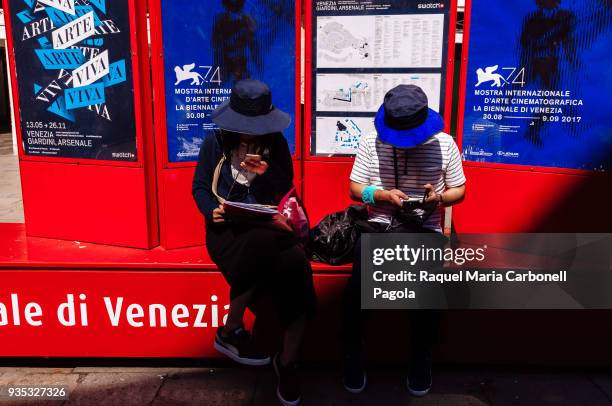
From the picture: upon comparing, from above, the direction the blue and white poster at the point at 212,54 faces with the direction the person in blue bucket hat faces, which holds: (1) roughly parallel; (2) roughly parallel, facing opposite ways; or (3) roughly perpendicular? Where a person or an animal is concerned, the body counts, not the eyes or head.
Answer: roughly parallel

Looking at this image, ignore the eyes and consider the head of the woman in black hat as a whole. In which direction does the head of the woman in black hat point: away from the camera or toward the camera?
toward the camera

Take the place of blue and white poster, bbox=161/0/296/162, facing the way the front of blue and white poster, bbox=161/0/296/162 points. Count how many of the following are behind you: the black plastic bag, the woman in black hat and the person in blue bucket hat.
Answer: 0

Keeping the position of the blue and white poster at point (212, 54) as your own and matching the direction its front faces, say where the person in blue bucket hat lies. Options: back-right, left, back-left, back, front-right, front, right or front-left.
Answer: front-left

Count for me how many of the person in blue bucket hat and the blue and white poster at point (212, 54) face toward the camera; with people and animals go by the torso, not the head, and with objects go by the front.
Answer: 2

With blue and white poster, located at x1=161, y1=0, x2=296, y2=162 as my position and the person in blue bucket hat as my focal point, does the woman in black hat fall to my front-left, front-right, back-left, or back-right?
front-right

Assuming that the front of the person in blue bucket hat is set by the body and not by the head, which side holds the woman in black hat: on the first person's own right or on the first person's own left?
on the first person's own right

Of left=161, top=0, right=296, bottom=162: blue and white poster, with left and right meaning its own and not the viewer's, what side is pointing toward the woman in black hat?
front

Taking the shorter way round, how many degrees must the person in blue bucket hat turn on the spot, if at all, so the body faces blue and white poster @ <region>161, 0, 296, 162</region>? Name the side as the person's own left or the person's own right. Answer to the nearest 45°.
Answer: approximately 135° to the person's own right

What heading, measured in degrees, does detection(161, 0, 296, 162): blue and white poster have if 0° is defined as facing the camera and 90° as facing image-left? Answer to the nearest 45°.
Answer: approximately 0°

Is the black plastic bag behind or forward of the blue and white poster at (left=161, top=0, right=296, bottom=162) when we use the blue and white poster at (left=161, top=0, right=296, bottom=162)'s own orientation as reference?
forward

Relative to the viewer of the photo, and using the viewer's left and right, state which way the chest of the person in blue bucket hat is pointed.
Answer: facing the viewer

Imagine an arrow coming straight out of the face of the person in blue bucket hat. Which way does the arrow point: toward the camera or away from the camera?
toward the camera
